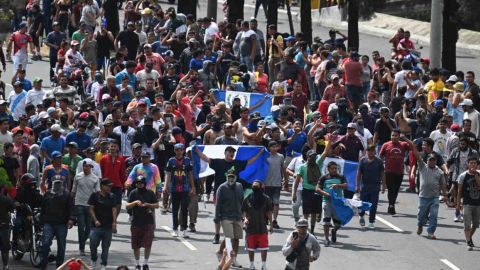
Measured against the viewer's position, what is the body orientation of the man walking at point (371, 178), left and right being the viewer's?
facing the viewer

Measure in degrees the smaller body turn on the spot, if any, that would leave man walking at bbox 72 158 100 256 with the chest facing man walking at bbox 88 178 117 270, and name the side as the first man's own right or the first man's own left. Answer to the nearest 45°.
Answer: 0° — they already face them

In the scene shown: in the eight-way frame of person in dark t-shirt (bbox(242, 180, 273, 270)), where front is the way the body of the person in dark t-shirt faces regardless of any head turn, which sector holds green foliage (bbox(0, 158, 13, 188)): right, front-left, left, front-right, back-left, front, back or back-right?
right

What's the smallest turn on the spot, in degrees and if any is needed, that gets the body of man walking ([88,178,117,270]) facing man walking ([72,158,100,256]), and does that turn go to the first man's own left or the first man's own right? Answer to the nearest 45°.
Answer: approximately 180°

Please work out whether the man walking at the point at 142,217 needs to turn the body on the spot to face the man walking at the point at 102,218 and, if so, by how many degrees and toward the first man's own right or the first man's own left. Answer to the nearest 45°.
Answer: approximately 90° to the first man's own right

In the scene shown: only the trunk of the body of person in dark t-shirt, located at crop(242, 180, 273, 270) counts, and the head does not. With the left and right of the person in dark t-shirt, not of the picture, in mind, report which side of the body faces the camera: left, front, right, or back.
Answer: front

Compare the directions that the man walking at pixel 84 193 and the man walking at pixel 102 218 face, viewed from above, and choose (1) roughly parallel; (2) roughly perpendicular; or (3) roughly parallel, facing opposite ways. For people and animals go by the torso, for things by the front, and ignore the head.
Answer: roughly parallel

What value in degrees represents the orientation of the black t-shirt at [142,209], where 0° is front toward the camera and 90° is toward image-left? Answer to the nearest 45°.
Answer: approximately 0°

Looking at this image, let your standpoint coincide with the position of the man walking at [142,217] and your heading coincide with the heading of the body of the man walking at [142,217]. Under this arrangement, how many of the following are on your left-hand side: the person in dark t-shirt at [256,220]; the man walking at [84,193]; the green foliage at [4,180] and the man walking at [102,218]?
1

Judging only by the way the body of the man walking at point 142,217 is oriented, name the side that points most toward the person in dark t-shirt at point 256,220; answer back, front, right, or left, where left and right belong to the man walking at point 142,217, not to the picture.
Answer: left

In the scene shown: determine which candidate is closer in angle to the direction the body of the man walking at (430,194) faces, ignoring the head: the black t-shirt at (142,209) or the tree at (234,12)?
the black t-shirt
